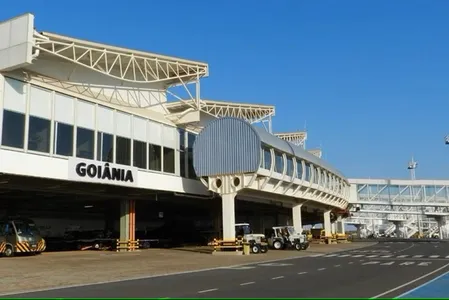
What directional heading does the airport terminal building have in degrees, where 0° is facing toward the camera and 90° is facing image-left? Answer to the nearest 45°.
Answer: approximately 315°
